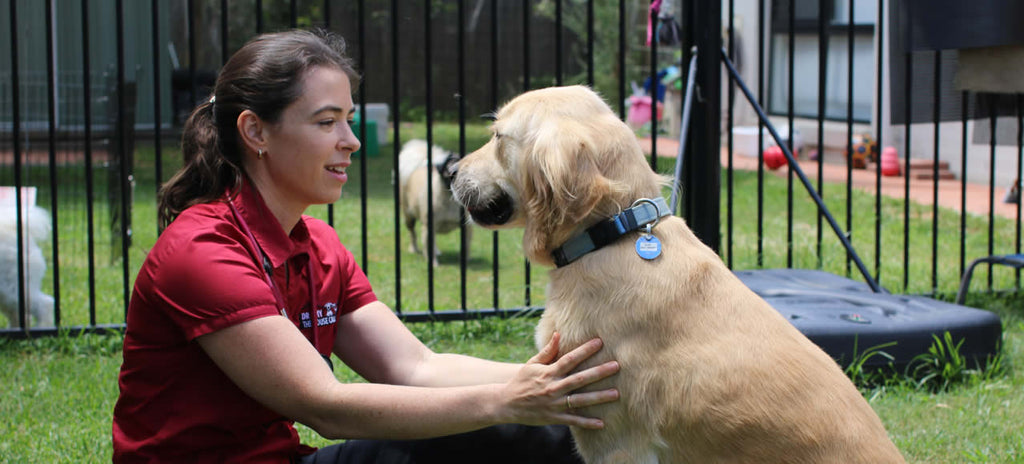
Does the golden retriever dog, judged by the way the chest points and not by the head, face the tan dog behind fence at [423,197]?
no

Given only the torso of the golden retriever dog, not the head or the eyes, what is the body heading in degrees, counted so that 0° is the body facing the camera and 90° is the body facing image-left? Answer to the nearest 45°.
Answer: approximately 90°

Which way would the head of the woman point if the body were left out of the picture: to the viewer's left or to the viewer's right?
to the viewer's right

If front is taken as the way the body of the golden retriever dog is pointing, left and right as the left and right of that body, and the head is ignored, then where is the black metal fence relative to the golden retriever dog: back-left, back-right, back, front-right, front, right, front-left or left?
right

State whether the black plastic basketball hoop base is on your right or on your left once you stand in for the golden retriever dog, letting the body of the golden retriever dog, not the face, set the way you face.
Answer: on your right

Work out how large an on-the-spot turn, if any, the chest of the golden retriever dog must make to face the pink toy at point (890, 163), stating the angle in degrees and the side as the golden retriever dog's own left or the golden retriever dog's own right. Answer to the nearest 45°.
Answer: approximately 90° to the golden retriever dog's own right

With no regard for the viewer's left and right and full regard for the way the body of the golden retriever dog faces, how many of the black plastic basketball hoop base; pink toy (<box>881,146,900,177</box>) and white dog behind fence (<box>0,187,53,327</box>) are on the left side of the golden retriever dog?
0

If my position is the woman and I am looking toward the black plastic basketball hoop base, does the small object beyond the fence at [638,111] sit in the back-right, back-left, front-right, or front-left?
front-left

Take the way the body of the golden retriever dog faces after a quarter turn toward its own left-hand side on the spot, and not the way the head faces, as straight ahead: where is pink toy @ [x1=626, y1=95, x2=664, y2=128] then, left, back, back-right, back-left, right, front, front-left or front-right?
back
